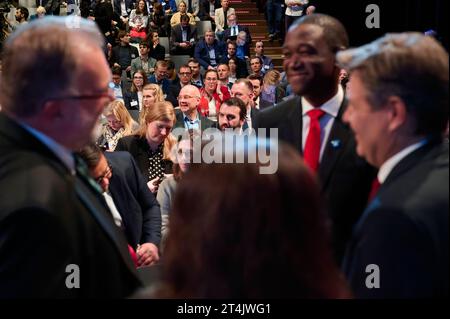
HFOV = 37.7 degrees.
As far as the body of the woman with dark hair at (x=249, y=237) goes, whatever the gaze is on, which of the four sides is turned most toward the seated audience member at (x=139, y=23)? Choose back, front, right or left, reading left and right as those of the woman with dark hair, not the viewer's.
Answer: front

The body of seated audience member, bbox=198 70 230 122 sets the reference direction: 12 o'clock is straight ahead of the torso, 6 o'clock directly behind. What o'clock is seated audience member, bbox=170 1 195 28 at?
seated audience member, bbox=170 1 195 28 is roughly at 6 o'clock from seated audience member, bbox=198 70 230 122.

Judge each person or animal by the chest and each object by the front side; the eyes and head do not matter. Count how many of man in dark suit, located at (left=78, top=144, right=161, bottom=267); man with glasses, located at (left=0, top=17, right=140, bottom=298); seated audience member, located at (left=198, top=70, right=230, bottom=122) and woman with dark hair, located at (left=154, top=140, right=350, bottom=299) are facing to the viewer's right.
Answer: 1

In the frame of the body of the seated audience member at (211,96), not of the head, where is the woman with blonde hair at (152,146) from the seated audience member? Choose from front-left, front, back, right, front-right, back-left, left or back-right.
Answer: front

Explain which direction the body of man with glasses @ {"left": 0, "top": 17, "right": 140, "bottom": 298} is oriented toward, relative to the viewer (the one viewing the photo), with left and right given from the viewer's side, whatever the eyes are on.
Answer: facing to the right of the viewer

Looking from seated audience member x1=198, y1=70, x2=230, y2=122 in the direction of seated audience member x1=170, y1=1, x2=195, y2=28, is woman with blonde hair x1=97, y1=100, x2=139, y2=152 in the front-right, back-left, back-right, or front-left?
back-left

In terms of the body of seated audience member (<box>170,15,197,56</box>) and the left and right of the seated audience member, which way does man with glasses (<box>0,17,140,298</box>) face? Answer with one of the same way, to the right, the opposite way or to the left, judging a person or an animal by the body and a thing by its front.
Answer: to the left

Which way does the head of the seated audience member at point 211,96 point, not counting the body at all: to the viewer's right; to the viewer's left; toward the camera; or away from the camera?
toward the camera

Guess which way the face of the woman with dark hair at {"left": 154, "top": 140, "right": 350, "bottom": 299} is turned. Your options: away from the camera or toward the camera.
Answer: away from the camera

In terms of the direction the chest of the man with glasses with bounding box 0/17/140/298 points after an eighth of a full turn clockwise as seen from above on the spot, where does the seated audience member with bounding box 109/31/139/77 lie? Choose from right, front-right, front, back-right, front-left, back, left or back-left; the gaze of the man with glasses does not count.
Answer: back-left

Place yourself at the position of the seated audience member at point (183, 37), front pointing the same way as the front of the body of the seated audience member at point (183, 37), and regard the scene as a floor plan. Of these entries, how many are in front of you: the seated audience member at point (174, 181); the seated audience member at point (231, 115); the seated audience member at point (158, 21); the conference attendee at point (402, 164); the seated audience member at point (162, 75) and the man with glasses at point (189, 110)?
5

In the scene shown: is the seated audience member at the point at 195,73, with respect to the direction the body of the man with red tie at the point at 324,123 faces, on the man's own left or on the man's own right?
on the man's own right

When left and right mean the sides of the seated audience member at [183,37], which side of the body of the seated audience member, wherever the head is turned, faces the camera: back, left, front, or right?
front

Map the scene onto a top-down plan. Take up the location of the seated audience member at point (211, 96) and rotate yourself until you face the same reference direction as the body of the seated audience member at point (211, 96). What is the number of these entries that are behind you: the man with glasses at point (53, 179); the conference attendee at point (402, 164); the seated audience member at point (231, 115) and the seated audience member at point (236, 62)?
1

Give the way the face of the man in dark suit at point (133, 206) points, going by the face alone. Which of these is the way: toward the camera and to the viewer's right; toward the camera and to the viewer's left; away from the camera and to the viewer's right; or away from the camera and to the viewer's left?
toward the camera and to the viewer's right

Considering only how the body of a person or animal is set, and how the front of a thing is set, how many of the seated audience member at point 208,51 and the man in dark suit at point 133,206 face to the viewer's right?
0

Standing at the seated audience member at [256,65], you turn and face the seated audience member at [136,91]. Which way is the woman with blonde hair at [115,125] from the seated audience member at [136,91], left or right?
left

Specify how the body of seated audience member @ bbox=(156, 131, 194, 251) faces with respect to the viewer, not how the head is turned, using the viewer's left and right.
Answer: facing the viewer and to the right of the viewer

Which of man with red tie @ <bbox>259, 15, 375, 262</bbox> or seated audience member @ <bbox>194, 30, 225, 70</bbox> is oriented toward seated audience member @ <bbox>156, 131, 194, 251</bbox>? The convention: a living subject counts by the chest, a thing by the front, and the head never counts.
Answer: seated audience member @ <bbox>194, 30, 225, 70</bbox>
